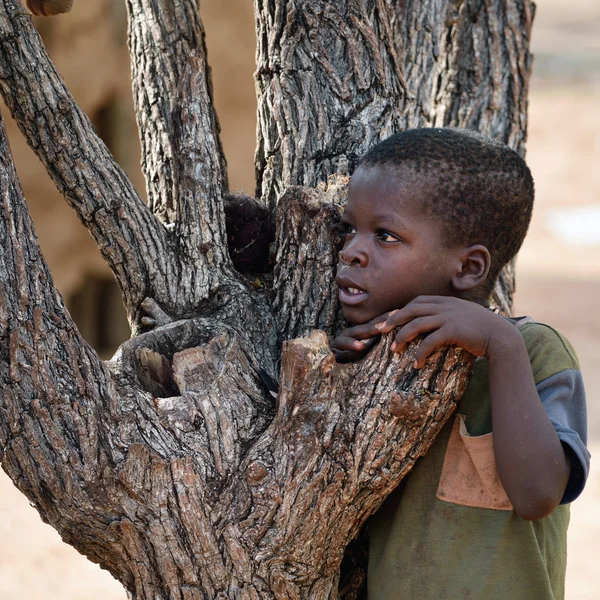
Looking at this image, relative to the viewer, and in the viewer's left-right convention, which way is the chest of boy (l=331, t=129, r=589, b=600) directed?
facing the viewer and to the left of the viewer
